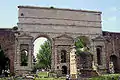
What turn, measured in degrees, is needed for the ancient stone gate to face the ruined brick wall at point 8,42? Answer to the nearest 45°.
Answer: approximately 90° to its right

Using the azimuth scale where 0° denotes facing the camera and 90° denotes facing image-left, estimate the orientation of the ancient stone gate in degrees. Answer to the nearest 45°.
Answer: approximately 0°

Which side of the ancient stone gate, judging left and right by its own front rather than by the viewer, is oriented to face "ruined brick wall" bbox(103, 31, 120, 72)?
left
